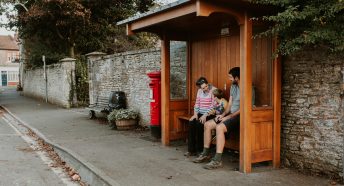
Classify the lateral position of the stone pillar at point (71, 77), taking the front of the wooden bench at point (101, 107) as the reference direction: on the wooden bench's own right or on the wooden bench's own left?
on the wooden bench's own right

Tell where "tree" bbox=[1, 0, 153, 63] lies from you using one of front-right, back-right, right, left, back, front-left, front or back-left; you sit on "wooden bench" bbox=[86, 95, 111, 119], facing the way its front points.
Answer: back-right

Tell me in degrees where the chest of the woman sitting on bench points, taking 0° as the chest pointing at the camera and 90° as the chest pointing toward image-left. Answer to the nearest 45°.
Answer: approximately 45°

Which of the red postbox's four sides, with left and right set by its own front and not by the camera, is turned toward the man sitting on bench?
left

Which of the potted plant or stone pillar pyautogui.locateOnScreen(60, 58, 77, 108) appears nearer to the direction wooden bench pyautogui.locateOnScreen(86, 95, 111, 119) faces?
the potted plant

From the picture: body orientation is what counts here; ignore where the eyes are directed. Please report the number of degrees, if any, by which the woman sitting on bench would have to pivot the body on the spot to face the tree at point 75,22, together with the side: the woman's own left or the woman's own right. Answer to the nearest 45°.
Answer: approximately 90° to the woman's own right

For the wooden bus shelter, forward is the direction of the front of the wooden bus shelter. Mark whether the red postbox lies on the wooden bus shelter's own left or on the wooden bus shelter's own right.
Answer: on the wooden bus shelter's own right

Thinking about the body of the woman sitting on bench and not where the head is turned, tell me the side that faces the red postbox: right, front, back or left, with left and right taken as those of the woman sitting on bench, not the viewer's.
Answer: right

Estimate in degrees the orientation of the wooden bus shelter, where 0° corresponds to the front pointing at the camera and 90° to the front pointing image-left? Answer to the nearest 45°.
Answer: approximately 45°

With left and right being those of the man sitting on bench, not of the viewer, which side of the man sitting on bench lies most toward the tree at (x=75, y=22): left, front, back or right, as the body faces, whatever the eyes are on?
right
